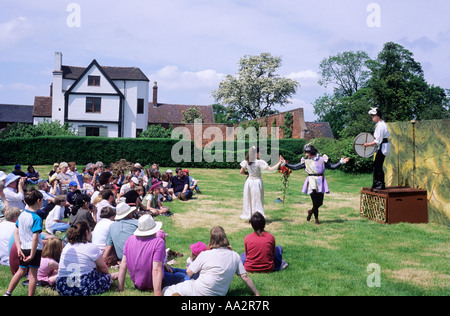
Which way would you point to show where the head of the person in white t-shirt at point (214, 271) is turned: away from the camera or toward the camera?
away from the camera

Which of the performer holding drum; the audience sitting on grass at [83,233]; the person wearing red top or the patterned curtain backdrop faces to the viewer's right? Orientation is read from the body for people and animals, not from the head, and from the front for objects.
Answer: the audience sitting on grass

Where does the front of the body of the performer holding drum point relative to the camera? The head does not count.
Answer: to the viewer's left

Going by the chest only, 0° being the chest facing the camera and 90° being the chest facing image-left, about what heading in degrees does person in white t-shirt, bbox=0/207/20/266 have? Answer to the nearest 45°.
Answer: approximately 225°

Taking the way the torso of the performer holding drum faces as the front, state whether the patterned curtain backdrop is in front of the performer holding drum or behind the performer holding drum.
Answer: behind

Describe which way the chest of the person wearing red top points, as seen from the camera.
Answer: away from the camera

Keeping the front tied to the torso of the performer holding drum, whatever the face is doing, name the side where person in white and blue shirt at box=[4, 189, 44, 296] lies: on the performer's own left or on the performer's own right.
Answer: on the performer's own left

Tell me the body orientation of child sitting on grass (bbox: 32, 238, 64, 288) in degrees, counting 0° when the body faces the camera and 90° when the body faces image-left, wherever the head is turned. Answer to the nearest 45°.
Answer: approximately 225°

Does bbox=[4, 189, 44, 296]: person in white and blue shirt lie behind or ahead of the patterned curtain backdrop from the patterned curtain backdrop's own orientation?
ahead

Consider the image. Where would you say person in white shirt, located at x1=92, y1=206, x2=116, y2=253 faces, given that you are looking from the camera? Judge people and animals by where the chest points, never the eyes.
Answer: facing away from the viewer and to the right of the viewer

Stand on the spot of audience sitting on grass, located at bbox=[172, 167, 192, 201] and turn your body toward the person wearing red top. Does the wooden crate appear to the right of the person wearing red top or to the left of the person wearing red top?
left

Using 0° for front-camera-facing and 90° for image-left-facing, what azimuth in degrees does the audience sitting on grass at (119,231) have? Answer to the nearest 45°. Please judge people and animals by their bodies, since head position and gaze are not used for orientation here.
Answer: approximately 225°

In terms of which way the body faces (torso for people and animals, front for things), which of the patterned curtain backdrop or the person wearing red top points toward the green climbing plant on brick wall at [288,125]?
the person wearing red top

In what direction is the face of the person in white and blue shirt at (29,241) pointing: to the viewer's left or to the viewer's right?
to the viewer's right
